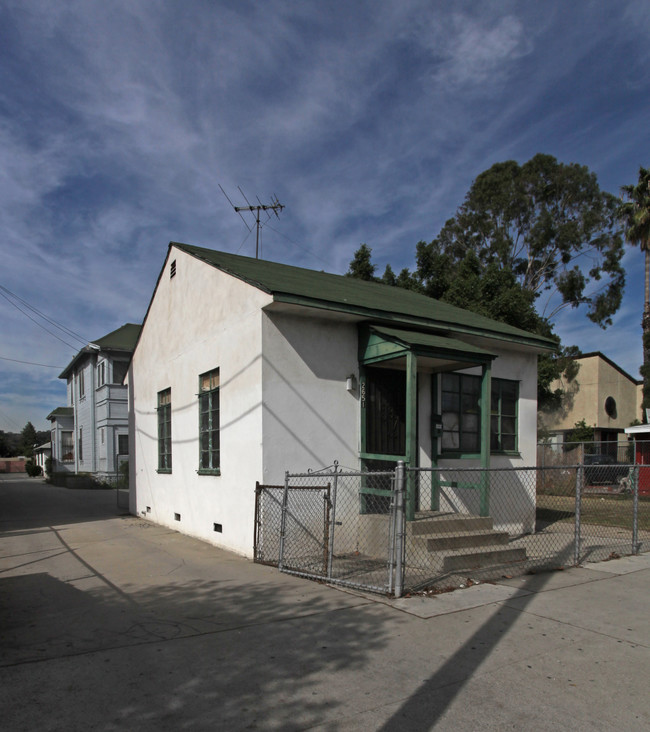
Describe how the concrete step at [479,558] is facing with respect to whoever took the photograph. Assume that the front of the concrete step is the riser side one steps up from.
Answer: facing the viewer and to the right of the viewer

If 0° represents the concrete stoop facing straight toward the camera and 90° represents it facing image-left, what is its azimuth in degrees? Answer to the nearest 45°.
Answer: approximately 315°

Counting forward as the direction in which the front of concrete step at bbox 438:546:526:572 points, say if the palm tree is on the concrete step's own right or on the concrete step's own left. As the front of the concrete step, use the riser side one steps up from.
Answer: on the concrete step's own left

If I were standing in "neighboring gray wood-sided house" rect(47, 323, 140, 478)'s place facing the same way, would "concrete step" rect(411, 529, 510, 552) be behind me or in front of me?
in front

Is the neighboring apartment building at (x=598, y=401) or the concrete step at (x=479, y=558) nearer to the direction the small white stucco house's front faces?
the concrete step

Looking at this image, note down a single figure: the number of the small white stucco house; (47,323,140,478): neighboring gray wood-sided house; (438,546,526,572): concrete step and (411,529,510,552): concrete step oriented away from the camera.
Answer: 0

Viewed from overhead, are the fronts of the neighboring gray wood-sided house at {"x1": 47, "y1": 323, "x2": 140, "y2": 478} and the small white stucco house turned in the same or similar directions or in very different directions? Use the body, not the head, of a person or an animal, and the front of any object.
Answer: same or similar directions

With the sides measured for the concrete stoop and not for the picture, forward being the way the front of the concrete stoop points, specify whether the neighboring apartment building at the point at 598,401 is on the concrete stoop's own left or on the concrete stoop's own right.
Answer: on the concrete stoop's own left

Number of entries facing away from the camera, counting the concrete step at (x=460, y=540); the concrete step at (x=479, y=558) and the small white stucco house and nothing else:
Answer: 0

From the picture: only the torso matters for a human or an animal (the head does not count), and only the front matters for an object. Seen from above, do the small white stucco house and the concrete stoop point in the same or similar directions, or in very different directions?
same or similar directions

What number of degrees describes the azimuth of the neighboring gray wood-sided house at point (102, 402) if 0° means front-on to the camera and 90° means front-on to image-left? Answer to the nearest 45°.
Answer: approximately 315°
